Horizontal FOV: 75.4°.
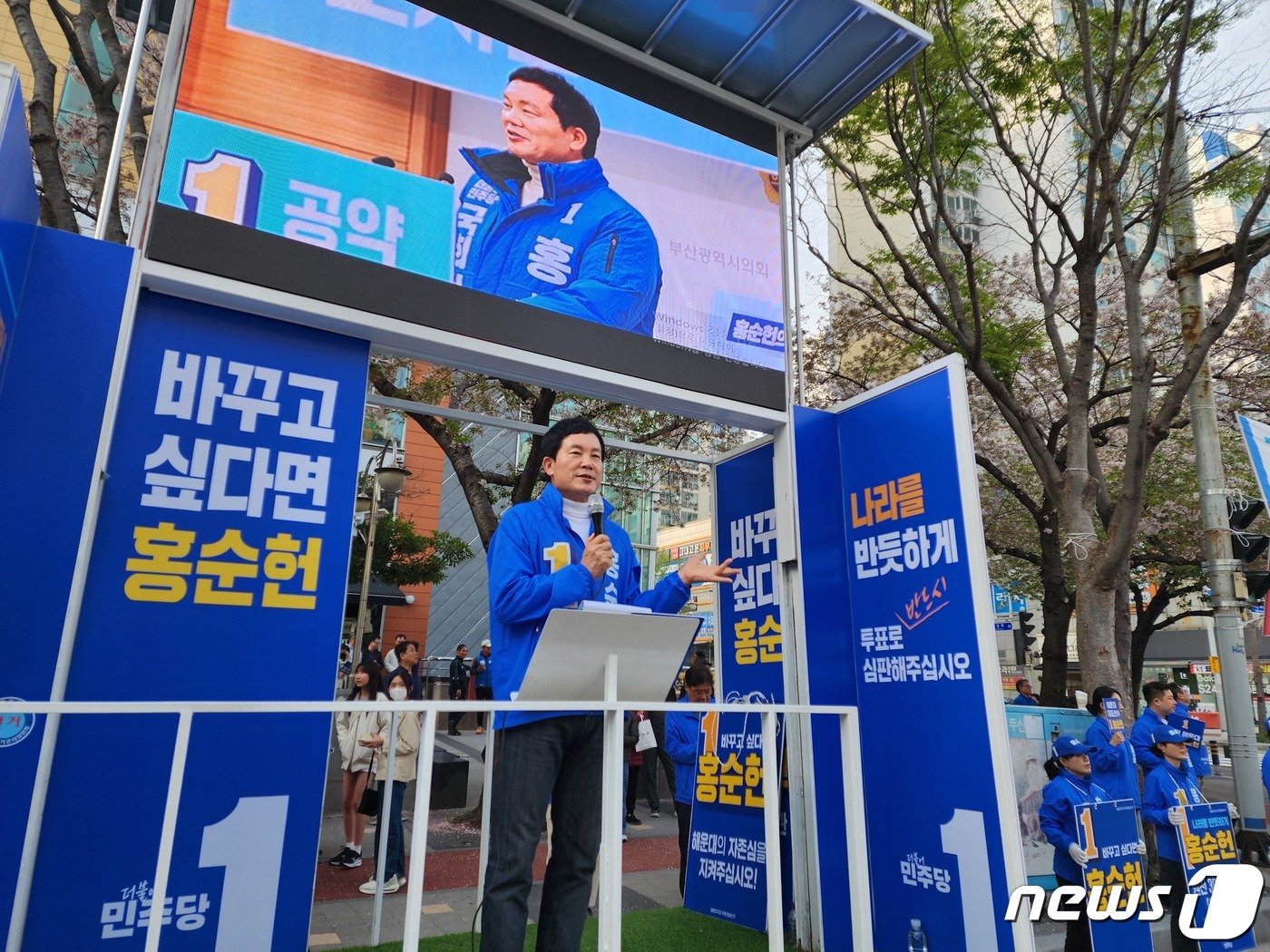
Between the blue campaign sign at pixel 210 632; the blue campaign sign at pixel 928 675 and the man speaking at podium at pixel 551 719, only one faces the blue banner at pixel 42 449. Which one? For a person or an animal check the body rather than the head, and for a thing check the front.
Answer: the blue campaign sign at pixel 928 675

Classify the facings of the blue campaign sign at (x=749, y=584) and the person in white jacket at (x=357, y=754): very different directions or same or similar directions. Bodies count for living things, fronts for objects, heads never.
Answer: same or similar directions

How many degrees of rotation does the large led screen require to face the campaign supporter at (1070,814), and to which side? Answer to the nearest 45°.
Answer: approximately 45° to its left

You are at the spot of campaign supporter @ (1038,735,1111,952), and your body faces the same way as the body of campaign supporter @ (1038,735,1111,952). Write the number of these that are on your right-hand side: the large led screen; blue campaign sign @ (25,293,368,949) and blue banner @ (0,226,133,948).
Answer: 3

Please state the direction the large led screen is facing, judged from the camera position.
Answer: facing the viewer and to the right of the viewer

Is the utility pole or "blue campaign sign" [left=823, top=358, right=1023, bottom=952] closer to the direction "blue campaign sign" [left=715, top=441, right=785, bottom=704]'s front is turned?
the blue campaign sign

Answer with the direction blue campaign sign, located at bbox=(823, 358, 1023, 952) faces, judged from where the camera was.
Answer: facing the viewer and to the left of the viewer

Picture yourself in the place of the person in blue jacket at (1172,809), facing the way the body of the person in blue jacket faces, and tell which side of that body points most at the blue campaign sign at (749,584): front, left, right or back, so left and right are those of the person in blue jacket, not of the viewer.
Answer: right

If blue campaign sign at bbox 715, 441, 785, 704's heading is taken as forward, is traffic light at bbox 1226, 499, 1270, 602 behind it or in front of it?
behind

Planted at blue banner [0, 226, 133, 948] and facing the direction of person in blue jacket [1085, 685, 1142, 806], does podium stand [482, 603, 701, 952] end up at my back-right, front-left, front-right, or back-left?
front-right

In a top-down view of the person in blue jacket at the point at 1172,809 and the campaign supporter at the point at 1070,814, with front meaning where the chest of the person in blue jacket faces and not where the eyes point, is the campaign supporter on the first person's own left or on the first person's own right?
on the first person's own right

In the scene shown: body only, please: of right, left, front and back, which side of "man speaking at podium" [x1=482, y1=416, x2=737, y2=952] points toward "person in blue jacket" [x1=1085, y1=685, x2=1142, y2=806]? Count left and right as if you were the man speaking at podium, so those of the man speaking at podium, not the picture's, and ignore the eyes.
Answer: left
